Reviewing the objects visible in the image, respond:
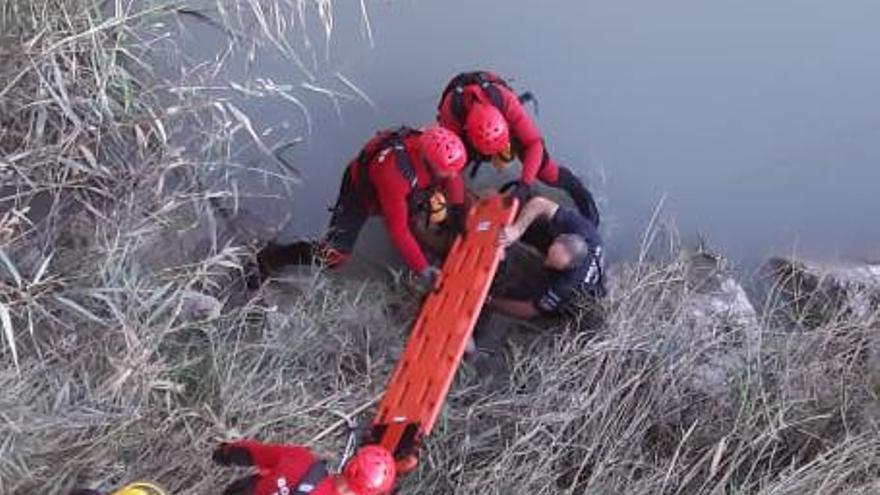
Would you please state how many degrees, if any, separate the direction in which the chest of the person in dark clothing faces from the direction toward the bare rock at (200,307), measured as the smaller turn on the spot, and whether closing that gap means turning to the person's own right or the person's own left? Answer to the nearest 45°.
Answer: approximately 45° to the person's own left

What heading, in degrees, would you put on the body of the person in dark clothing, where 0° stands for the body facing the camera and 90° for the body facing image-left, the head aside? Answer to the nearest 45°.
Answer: approximately 90°
